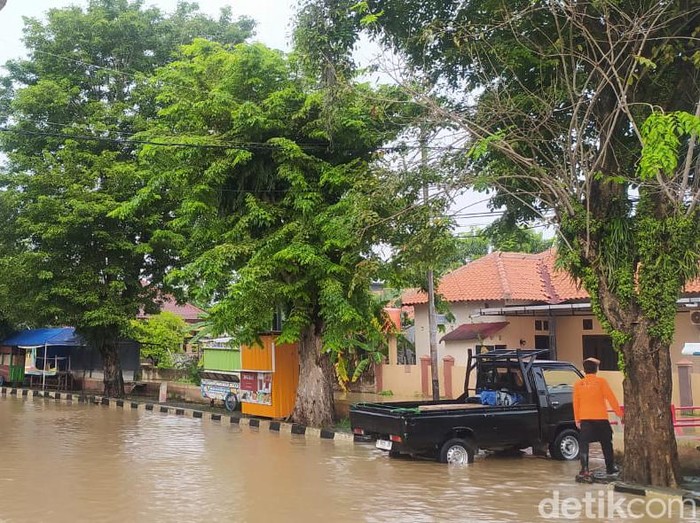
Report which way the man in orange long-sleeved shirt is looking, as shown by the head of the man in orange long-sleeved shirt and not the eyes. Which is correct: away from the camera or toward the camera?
away from the camera

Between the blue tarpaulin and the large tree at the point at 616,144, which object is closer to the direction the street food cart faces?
the large tree

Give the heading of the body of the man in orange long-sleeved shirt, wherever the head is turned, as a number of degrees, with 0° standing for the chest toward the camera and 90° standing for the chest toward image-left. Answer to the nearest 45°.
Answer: approximately 180°

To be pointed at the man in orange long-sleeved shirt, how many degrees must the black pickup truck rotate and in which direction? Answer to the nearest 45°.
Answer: approximately 90° to its right

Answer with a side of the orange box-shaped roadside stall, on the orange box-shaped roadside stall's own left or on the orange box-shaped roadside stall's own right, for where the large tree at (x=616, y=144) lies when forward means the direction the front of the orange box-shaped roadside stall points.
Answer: on the orange box-shaped roadside stall's own left

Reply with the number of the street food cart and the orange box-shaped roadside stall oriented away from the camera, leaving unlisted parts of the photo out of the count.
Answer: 0

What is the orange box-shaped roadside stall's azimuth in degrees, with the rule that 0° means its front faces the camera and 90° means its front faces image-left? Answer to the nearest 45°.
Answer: approximately 45°

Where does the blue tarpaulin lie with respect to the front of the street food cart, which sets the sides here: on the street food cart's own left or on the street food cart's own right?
on the street food cart's own right

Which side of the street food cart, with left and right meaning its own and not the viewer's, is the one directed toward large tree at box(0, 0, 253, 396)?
right

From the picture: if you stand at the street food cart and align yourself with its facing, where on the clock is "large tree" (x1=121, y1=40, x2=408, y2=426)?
The large tree is roughly at 10 o'clock from the street food cart.

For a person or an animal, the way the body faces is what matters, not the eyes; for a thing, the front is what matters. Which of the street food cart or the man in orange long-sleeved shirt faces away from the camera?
the man in orange long-sleeved shirt

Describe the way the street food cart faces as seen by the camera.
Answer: facing the viewer and to the left of the viewer

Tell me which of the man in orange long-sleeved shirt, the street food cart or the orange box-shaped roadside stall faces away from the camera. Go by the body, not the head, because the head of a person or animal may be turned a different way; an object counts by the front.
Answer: the man in orange long-sleeved shirt

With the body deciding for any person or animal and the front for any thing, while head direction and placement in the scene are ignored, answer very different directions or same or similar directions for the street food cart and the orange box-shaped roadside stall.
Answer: same or similar directions
